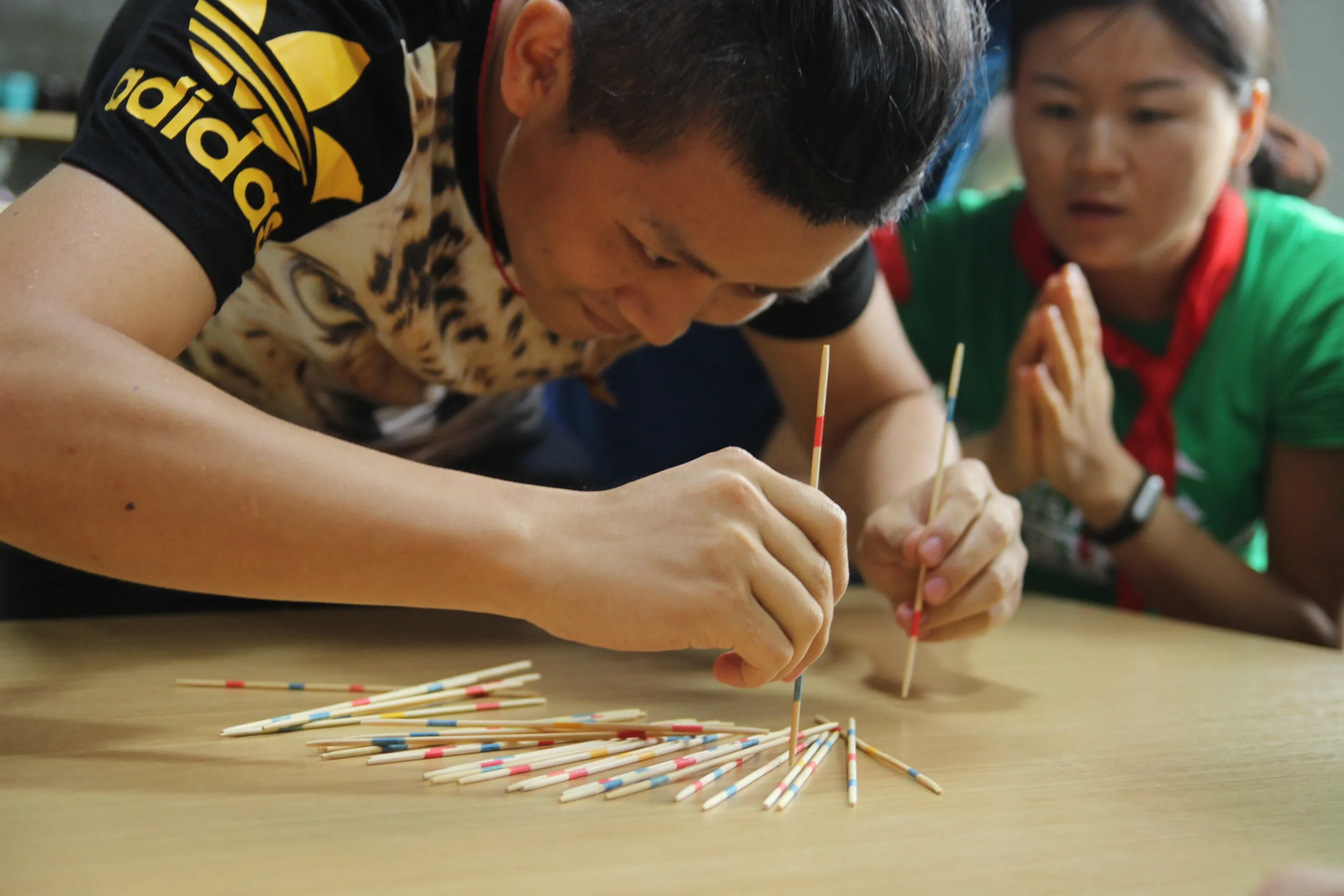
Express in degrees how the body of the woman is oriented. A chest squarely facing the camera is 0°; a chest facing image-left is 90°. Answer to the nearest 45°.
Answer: approximately 45°

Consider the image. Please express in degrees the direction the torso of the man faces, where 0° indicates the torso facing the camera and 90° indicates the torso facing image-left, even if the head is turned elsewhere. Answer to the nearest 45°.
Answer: approximately 315°

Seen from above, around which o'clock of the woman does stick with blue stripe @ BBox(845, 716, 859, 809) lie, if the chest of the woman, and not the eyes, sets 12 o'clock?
The stick with blue stripe is roughly at 11 o'clock from the woman.
